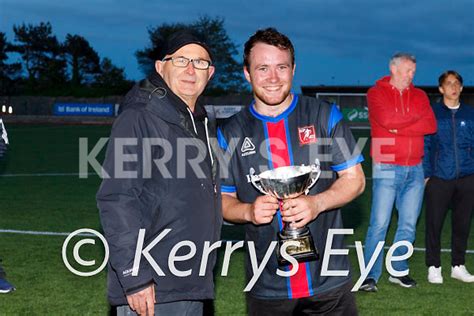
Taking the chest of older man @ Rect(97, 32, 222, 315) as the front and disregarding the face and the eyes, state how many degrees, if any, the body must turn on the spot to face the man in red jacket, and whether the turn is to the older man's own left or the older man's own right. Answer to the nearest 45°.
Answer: approximately 90° to the older man's own left

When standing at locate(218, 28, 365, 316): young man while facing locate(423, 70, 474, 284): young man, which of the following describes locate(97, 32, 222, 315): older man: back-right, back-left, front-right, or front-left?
back-left

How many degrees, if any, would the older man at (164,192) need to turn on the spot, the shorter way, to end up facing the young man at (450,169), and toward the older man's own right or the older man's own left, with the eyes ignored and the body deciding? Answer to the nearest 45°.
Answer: approximately 90° to the older man's own left

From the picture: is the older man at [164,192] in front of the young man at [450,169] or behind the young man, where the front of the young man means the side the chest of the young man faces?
in front

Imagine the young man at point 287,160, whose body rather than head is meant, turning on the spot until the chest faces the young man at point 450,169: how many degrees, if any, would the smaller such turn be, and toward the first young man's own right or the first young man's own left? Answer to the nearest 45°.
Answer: approximately 135° to the first young man's own left

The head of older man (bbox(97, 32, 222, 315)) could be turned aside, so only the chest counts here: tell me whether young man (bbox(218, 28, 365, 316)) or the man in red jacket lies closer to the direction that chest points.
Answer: the young man

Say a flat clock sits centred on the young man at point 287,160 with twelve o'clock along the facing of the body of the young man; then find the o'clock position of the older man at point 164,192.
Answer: The older man is roughly at 2 o'clock from the young man.

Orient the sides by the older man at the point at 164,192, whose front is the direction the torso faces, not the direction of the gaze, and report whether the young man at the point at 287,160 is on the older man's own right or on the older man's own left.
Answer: on the older man's own left

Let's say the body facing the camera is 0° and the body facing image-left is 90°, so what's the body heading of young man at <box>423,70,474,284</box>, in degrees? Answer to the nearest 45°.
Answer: approximately 0°

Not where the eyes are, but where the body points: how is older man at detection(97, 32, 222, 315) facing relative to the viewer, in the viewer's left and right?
facing the viewer and to the right of the viewer
